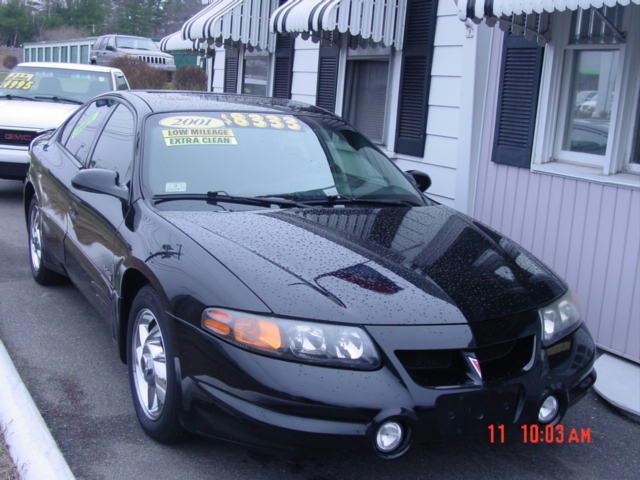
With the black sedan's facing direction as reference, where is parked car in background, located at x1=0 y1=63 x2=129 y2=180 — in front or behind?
behind

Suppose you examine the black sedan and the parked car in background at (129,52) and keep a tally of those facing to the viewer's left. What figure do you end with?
0

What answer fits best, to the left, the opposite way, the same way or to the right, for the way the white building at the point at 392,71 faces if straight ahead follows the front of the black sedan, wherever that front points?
to the right

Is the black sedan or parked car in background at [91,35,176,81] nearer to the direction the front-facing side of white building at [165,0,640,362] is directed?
the black sedan

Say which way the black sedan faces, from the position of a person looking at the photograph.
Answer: facing the viewer and to the right of the viewer

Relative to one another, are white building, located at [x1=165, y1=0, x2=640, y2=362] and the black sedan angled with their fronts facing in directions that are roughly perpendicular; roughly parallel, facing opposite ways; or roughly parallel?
roughly perpendicular

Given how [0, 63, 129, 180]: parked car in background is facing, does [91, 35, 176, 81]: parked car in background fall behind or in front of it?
behind

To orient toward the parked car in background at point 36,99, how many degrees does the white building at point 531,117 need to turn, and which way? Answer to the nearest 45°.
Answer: approximately 90° to its right

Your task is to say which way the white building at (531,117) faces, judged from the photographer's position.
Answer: facing the viewer and to the left of the viewer

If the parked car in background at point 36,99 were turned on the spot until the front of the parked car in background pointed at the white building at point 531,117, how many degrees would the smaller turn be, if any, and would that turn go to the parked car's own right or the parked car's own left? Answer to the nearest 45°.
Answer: approximately 90° to the parked car's own left
